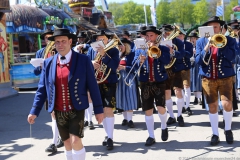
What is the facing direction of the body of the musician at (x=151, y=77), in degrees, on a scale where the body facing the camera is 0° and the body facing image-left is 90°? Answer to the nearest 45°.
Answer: approximately 0°

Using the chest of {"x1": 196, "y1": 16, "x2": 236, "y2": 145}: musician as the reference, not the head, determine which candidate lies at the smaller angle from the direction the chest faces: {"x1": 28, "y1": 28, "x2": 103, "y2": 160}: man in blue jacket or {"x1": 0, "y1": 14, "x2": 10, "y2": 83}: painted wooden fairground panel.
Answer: the man in blue jacket

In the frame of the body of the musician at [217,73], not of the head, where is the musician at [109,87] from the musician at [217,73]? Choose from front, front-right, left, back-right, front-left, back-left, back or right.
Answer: right

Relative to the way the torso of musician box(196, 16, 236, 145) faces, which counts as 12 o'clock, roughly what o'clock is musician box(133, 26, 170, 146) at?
musician box(133, 26, 170, 146) is roughly at 3 o'clock from musician box(196, 16, 236, 145).

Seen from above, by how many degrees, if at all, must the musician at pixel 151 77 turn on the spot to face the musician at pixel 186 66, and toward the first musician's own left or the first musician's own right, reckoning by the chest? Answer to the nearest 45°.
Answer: approximately 180°

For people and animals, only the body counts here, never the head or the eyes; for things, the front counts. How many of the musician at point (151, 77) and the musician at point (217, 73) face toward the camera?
2

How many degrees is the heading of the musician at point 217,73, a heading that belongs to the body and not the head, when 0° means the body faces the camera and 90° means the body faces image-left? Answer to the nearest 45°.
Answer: approximately 0°

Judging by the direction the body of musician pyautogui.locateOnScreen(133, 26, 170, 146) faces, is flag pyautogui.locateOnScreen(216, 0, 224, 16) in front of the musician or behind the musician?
behind

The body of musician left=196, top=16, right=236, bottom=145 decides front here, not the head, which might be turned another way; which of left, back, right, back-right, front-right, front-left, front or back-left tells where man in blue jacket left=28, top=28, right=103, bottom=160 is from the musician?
front-right
